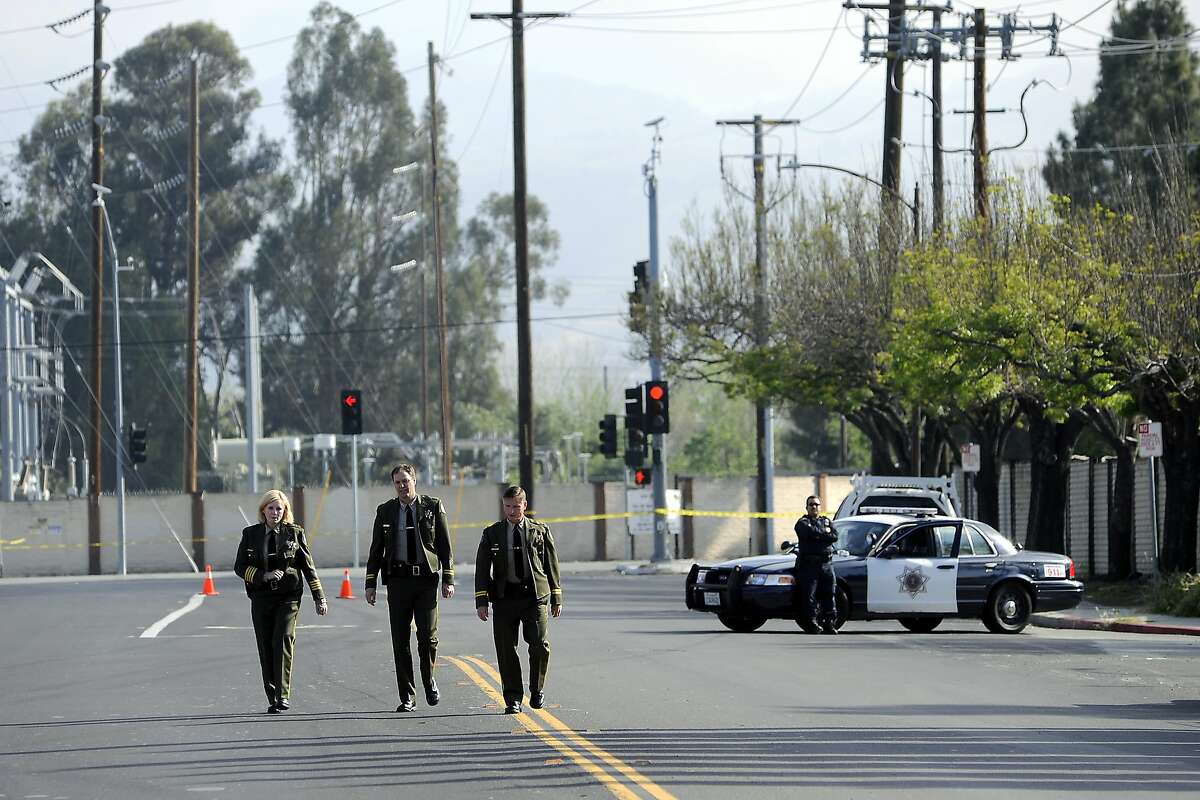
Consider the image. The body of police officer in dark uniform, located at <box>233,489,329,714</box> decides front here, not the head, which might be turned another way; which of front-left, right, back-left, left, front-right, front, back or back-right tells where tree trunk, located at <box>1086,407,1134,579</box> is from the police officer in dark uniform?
back-left

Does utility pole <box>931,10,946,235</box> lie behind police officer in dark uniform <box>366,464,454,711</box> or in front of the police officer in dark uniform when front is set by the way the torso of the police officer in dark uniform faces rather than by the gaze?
behind

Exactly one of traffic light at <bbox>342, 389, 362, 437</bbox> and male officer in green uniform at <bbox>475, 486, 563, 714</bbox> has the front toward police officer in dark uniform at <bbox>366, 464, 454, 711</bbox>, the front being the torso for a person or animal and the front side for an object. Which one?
the traffic light

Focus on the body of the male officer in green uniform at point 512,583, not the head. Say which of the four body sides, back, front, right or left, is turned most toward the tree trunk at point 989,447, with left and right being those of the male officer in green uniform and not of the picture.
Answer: back

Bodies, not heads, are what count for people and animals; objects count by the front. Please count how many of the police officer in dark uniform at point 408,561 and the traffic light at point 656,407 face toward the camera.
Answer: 2

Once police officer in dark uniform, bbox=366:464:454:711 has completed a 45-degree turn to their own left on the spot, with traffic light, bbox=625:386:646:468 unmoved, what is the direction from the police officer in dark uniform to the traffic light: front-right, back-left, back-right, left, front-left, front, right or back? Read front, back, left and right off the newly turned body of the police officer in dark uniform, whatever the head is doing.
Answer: back-left

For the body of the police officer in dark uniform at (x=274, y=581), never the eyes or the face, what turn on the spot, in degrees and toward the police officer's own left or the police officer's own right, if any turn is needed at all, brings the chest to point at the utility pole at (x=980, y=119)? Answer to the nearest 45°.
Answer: approximately 135° to the police officer's own left

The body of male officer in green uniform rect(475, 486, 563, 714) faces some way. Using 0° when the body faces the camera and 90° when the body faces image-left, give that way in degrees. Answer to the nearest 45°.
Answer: approximately 0°

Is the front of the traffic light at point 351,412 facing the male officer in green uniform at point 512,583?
yes
